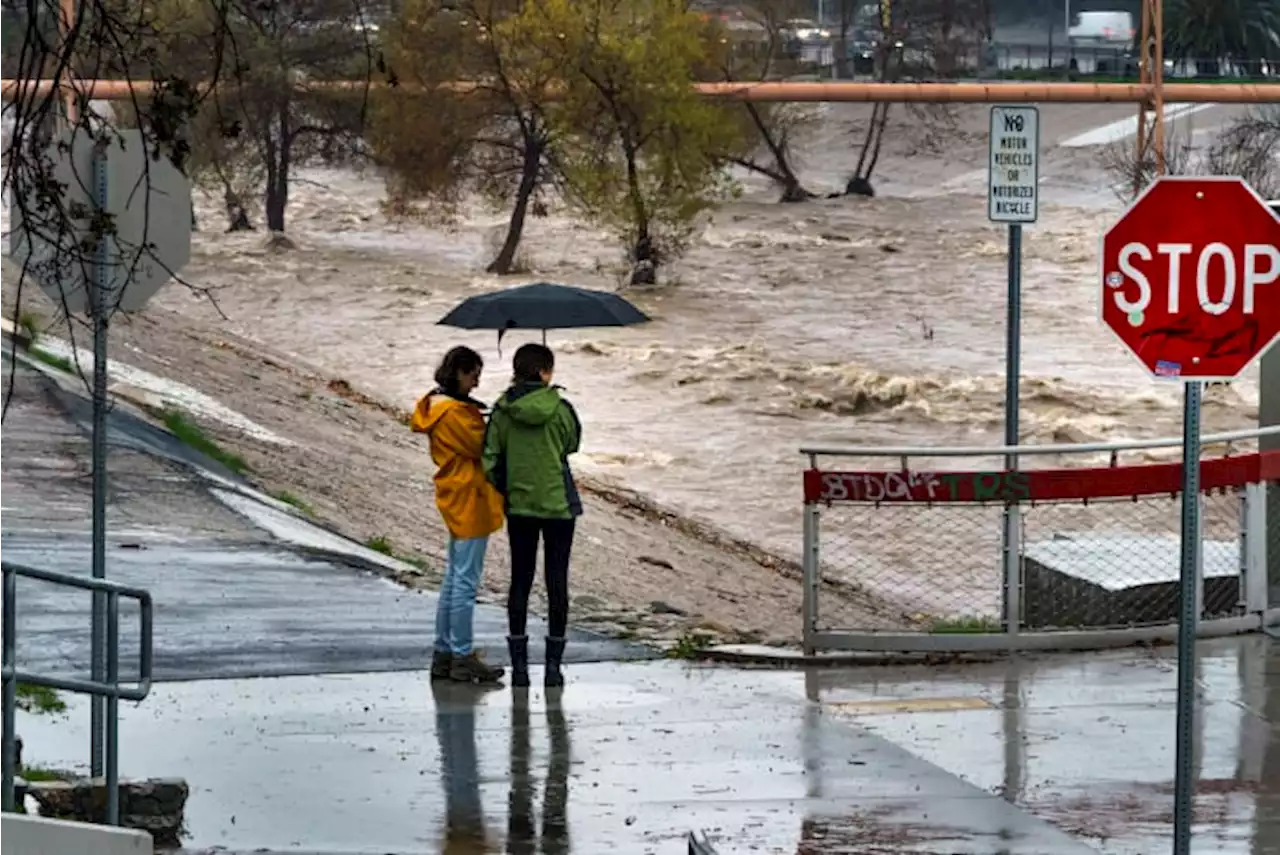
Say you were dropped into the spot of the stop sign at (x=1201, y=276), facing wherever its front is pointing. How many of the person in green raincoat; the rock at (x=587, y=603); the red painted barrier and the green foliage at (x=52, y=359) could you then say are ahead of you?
0

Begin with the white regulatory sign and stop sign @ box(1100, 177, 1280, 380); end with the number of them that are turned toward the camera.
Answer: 2

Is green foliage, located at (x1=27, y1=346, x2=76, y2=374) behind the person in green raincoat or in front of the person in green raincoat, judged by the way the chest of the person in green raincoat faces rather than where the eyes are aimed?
in front

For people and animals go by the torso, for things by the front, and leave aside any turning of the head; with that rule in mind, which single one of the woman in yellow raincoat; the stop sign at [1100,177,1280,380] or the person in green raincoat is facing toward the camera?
the stop sign

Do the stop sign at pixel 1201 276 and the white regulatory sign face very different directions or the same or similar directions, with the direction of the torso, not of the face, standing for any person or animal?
same or similar directions

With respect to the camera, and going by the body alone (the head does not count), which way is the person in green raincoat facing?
away from the camera

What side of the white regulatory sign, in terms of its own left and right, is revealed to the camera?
front

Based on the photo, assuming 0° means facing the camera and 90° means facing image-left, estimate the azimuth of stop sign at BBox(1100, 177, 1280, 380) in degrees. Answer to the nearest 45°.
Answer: approximately 0°

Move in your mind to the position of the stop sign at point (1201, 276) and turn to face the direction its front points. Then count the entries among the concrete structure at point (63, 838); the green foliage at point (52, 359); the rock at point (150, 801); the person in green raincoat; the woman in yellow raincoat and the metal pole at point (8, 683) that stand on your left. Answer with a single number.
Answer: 0

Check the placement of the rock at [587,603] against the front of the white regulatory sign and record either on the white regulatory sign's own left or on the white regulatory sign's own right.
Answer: on the white regulatory sign's own right

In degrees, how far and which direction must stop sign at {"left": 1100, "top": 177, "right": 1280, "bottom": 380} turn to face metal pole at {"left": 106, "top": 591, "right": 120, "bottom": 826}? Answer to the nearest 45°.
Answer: approximately 90° to its right

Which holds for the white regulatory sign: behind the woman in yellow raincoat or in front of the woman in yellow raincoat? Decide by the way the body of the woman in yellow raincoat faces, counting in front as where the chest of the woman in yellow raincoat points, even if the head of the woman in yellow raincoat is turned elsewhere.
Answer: in front

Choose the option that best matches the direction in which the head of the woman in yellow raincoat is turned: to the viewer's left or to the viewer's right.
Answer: to the viewer's right
